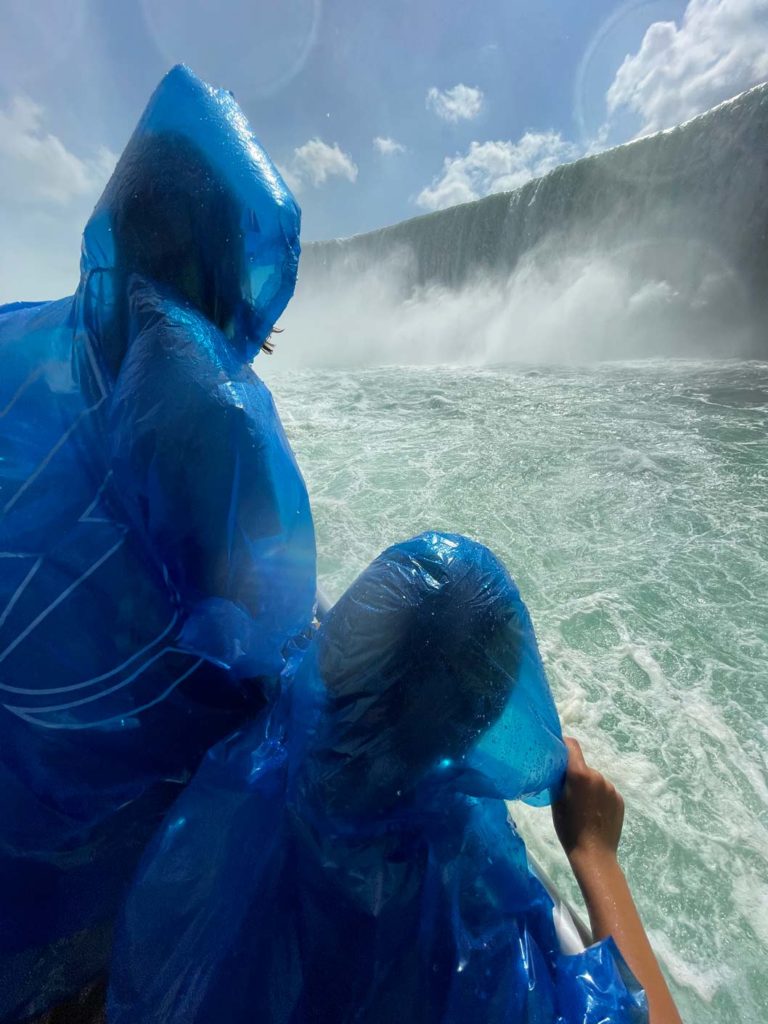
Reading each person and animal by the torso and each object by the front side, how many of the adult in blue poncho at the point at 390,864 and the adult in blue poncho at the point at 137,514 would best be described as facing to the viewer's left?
0

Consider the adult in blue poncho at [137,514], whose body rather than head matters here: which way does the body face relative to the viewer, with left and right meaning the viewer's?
facing away from the viewer and to the right of the viewer

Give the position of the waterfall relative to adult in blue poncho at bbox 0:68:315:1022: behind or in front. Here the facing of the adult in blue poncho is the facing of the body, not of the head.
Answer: in front

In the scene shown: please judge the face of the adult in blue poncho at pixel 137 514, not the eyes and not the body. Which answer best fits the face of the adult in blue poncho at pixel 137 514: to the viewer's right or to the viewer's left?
to the viewer's right

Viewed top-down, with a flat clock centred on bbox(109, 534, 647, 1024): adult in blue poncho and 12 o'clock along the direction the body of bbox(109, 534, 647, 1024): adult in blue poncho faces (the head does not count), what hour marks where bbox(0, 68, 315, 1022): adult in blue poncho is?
bbox(0, 68, 315, 1022): adult in blue poncho is roughly at 9 o'clock from bbox(109, 534, 647, 1024): adult in blue poncho.

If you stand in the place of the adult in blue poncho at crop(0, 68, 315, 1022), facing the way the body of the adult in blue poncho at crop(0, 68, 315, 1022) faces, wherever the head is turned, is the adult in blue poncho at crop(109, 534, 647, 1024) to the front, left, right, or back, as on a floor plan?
right

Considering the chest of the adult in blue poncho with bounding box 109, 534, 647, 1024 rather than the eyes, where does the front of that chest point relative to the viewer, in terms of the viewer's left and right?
facing away from the viewer and to the right of the viewer

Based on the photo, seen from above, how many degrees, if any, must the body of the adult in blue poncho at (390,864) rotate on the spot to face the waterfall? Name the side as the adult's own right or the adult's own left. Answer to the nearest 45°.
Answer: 0° — they already face it

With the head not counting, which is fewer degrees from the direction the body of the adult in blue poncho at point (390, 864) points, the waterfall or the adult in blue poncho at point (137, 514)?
the waterfall
